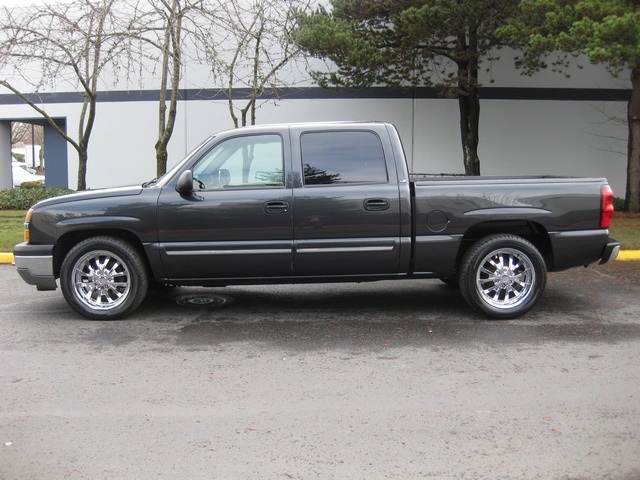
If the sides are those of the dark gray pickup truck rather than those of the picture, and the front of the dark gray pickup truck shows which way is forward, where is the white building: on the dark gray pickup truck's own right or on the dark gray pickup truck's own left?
on the dark gray pickup truck's own right

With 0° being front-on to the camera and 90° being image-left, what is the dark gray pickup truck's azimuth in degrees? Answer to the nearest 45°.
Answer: approximately 90°
